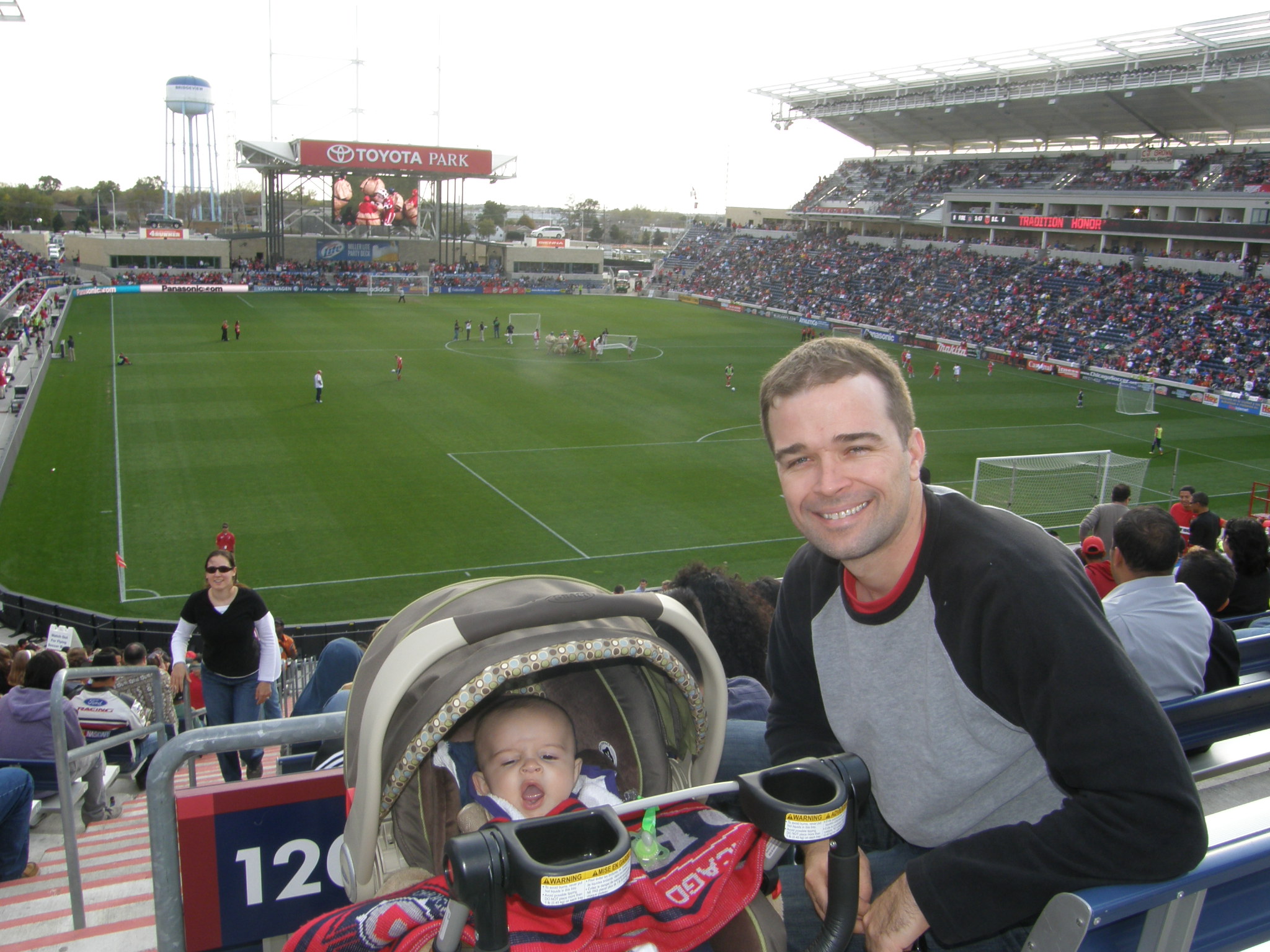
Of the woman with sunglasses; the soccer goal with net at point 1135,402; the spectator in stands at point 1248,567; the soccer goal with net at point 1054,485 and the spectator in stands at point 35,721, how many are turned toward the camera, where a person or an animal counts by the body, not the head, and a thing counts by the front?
1

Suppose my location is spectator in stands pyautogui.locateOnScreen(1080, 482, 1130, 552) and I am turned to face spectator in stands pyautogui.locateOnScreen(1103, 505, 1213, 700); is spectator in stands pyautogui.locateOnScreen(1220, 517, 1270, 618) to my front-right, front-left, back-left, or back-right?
front-left

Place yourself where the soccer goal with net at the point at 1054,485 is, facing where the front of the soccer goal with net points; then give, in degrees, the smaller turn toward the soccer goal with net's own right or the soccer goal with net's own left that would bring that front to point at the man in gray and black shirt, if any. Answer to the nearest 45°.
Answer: approximately 135° to the soccer goal with net's own left

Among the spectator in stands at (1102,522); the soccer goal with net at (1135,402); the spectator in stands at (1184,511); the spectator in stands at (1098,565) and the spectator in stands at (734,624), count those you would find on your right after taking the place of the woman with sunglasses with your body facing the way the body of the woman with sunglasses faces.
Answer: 0

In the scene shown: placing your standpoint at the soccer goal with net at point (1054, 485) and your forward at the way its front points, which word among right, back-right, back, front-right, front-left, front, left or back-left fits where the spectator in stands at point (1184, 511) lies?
back-left

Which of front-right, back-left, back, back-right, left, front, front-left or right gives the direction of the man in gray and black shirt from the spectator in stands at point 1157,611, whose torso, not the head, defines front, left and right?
back-left

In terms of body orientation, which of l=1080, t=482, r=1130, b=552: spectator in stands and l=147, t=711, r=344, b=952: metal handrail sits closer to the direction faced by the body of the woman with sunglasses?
the metal handrail

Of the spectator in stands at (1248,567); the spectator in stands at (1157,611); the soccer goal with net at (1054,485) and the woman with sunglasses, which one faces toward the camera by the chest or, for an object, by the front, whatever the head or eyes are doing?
the woman with sunglasses

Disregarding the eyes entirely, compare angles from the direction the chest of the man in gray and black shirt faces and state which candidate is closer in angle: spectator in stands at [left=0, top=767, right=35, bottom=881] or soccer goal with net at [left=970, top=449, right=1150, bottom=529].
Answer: the spectator in stands

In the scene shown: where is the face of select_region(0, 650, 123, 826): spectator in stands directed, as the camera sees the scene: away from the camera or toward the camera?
away from the camera

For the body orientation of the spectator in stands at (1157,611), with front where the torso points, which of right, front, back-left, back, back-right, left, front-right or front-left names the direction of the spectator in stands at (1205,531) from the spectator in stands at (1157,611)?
front-right

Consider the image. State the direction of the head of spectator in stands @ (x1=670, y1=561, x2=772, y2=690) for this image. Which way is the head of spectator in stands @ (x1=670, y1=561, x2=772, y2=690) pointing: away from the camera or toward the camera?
away from the camera

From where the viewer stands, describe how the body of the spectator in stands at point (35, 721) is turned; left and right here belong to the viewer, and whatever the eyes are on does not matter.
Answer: facing away from the viewer and to the right of the viewer

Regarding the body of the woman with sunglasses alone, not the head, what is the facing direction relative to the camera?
toward the camera

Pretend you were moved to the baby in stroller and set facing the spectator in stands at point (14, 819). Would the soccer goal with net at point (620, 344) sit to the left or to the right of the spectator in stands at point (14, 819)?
right

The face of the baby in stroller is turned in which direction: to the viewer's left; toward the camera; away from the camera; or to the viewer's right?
toward the camera
